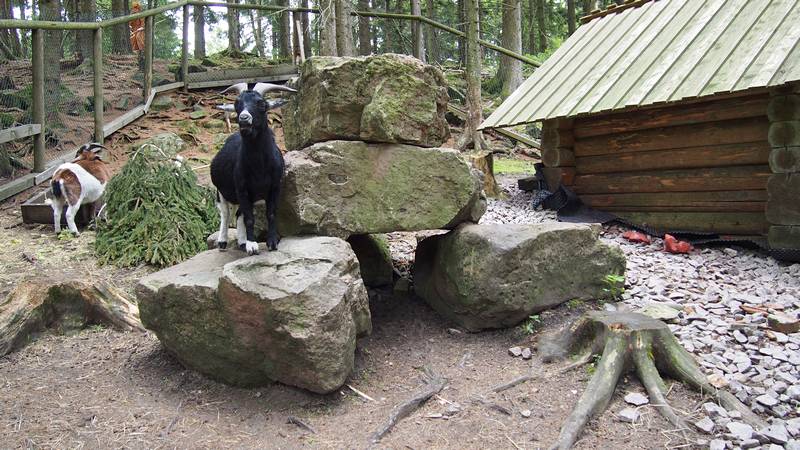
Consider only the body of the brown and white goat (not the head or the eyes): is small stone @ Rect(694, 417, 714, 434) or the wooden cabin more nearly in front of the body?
the wooden cabin

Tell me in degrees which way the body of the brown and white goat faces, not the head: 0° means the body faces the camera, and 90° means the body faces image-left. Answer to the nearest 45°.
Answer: approximately 225°

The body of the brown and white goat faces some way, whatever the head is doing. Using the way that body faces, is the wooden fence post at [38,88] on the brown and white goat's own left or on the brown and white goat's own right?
on the brown and white goat's own left

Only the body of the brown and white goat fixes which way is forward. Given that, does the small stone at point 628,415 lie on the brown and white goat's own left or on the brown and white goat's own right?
on the brown and white goat's own right

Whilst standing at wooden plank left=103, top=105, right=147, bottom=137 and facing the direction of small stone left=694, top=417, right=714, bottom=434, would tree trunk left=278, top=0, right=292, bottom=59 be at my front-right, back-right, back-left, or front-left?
back-left
